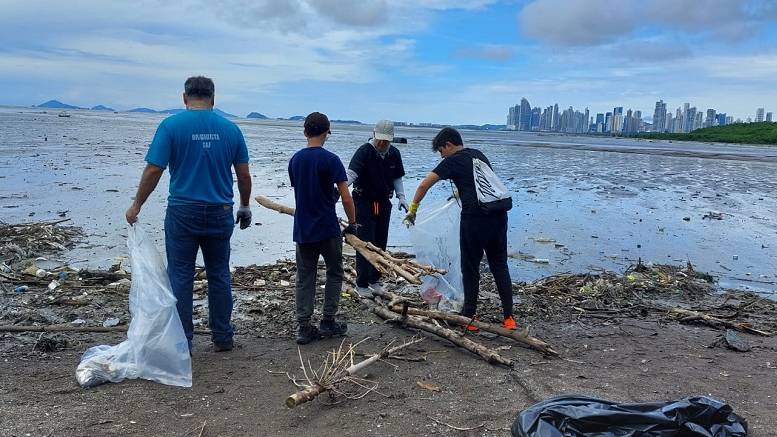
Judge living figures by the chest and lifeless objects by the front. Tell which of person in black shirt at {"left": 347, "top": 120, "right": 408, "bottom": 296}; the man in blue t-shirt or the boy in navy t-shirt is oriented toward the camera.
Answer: the person in black shirt

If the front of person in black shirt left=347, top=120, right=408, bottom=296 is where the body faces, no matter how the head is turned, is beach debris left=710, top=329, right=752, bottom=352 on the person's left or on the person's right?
on the person's left

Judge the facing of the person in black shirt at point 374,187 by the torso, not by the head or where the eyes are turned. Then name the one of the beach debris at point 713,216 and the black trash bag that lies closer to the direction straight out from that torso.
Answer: the black trash bag

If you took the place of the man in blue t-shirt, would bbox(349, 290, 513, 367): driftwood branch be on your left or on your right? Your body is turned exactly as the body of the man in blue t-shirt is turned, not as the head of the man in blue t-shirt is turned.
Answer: on your right

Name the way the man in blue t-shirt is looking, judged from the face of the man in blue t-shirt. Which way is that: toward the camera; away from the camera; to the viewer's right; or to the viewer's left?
away from the camera

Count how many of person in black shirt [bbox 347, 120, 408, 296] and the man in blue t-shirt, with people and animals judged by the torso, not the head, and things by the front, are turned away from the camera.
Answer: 1

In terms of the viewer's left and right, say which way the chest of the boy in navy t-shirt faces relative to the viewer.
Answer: facing away from the viewer and to the right of the viewer

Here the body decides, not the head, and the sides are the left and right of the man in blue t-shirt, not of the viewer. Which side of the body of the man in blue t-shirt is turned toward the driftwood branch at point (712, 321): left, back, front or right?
right

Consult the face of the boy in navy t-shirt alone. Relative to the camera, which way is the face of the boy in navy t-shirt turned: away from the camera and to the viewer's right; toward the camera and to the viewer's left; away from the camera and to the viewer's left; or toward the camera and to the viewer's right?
away from the camera and to the viewer's right

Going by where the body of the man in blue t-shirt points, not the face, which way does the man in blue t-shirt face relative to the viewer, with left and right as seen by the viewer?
facing away from the viewer

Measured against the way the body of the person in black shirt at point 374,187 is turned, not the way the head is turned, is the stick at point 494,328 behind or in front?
in front

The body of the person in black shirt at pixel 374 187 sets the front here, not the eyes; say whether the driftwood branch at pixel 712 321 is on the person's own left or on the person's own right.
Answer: on the person's own left

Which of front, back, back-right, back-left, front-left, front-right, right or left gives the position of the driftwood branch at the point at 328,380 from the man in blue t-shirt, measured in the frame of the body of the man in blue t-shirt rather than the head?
back-right

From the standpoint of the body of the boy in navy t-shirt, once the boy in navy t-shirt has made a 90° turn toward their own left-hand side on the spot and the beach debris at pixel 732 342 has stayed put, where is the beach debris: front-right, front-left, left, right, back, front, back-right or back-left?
back-right

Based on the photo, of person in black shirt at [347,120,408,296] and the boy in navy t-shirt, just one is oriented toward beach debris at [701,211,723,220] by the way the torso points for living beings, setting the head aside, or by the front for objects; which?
the boy in navy t-shirt

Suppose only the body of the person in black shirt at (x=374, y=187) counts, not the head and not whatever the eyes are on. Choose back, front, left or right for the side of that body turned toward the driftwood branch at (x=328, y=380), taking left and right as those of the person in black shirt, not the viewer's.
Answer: front

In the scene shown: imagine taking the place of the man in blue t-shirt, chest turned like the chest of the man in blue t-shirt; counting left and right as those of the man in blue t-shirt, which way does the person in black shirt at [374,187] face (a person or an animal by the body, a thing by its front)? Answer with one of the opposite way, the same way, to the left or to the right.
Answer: the opposite way

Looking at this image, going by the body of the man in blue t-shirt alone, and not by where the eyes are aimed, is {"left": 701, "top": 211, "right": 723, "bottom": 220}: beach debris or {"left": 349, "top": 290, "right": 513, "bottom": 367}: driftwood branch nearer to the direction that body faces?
the beach debris
